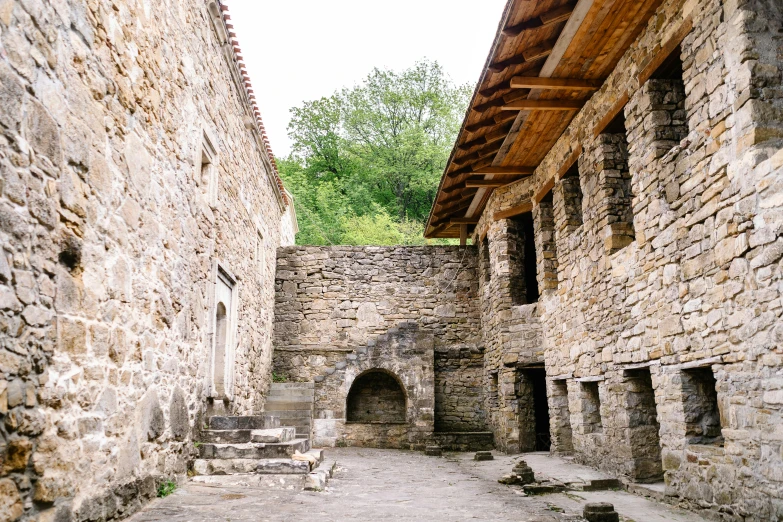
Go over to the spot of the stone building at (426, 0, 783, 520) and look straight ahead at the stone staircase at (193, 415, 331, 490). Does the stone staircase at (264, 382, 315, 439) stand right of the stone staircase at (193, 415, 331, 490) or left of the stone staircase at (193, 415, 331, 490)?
right

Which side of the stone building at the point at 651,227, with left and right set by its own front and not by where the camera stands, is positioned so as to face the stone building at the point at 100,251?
front

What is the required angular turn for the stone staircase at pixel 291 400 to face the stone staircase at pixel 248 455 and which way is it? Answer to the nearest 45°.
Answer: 0° — it already faces it

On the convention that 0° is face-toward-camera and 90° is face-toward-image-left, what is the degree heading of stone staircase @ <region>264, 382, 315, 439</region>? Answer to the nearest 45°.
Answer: approximately 0°

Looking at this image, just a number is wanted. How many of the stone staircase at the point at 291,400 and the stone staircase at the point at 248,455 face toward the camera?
2

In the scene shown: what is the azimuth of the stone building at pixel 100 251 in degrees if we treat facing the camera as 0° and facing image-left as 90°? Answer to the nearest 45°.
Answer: approximately 315°

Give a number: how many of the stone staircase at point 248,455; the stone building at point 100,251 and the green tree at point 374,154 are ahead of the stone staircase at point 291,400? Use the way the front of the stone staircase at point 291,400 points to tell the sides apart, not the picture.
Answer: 2

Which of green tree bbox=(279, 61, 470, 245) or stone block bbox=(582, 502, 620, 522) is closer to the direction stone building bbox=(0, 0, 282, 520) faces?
the stone block

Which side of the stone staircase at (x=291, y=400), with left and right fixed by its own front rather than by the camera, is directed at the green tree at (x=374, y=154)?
back

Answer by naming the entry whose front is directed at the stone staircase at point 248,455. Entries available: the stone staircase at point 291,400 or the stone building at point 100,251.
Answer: the stone staircase at point 291,400

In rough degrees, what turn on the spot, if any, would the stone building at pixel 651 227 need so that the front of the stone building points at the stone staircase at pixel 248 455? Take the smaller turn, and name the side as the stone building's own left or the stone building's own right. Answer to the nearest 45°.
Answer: approximately 45° to the stone building's own right

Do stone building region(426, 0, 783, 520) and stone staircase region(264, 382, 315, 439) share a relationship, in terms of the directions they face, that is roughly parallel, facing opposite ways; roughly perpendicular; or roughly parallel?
roughly perpendicular

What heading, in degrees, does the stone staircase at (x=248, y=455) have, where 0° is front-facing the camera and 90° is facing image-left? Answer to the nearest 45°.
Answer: approximately 0°
